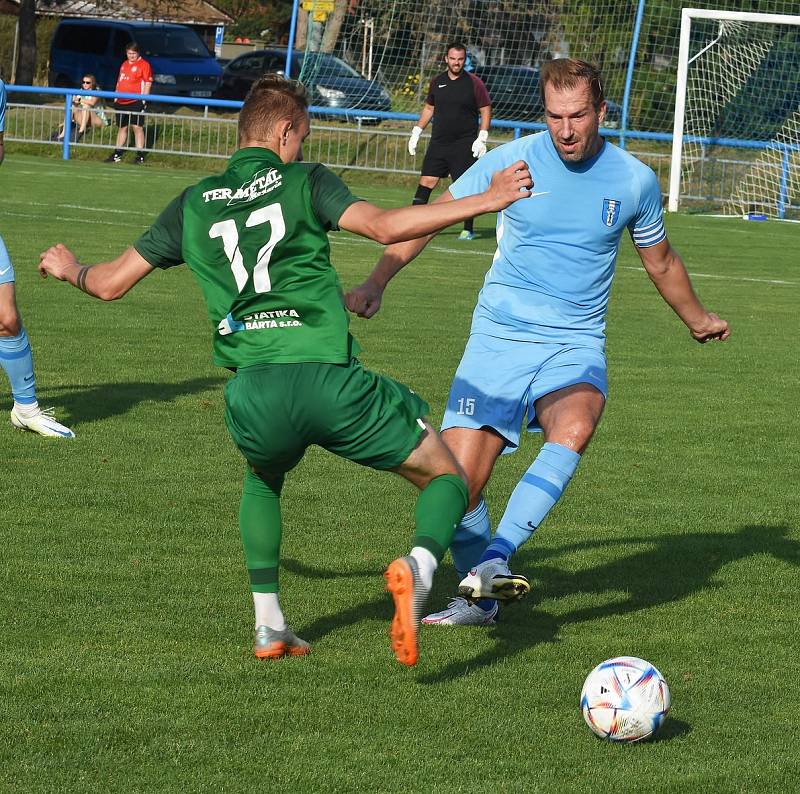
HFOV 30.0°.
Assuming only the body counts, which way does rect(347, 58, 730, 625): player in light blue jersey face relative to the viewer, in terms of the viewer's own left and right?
facing the viewer

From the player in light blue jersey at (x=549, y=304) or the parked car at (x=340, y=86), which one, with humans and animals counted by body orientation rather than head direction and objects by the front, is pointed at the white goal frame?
the parked car

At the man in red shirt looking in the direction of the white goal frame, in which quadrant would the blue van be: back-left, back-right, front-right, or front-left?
back-left

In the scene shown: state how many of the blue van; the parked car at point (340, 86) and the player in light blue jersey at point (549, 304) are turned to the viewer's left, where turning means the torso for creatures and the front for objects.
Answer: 0

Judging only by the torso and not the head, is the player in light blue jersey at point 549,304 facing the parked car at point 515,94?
no

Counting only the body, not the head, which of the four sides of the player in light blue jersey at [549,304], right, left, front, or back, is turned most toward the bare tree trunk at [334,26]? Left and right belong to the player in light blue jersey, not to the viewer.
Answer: back

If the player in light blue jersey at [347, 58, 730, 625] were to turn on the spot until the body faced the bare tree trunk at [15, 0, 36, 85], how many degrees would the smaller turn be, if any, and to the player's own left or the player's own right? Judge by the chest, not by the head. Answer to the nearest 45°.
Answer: approximately 135° to the player's own right

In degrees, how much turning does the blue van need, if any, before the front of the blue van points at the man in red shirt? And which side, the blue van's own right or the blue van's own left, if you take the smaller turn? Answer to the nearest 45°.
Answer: approximately 45° to the blue van's own right

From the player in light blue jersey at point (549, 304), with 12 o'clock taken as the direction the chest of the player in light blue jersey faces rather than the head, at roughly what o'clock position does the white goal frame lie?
The white goal frame is roughly at 6 o'clock from the player in light blue jersey.

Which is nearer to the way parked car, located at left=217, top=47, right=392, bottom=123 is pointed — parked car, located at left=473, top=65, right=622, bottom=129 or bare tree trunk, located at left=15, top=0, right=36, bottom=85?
the parked car

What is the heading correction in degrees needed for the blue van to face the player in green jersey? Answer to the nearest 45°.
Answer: approximately 45° to its right

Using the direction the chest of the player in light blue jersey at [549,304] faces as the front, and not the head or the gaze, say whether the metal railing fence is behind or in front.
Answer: behind

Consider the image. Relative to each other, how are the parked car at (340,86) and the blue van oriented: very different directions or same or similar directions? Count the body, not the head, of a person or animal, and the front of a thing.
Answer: same or similar directions

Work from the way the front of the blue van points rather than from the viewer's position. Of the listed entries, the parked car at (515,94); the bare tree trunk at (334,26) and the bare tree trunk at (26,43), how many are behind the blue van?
1

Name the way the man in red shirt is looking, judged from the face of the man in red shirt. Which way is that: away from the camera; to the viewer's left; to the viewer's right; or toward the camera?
toward the camera

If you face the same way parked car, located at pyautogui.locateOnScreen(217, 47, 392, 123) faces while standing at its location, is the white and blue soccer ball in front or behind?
in front

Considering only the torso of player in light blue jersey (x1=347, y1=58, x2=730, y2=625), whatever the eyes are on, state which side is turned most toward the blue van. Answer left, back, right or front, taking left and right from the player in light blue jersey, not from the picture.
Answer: back

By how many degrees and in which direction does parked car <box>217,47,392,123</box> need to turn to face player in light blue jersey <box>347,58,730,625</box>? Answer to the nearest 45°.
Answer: approximately 45° to its right

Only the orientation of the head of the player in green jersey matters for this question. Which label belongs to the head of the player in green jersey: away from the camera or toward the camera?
away from the camera

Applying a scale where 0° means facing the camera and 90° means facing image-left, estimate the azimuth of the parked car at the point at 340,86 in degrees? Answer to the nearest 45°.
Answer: approximately 315°

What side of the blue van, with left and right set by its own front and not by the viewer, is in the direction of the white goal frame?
front

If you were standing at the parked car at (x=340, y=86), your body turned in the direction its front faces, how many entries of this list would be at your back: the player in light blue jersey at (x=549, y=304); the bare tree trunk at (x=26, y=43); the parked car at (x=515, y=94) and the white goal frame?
1
